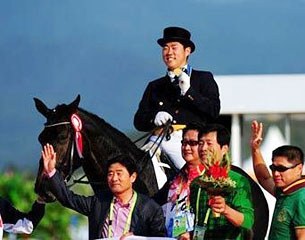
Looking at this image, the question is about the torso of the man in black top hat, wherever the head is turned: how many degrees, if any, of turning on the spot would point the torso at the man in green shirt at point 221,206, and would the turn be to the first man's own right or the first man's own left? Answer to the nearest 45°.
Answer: approximately 45° to the first man's own left

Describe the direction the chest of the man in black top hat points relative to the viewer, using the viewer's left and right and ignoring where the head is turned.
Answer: facing the viewer and to the left of the viewer

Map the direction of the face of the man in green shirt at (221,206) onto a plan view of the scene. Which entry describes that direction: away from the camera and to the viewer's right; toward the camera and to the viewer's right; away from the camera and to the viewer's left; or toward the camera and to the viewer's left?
toward the camera and to the viewer's left

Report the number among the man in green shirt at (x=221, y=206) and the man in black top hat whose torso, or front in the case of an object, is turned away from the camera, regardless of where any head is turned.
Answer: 0

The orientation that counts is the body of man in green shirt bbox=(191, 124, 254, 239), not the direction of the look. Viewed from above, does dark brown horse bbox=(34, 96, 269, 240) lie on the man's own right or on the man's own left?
on the man's own right
